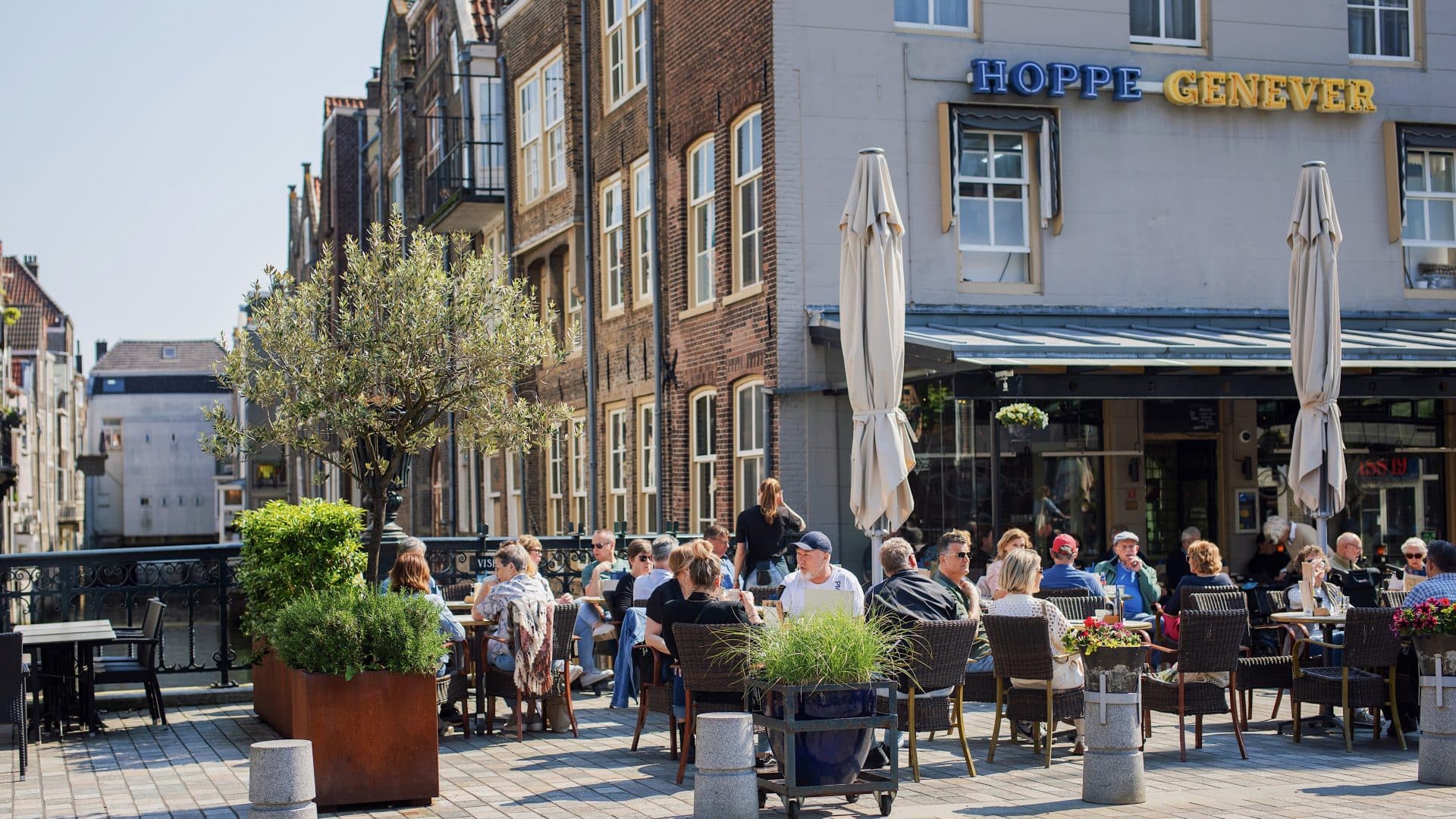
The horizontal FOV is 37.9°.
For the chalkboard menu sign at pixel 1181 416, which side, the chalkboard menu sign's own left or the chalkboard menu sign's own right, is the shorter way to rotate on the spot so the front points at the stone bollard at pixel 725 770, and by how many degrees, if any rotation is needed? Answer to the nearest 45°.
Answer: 0° — it already faces it

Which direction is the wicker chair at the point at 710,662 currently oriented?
away from the camera

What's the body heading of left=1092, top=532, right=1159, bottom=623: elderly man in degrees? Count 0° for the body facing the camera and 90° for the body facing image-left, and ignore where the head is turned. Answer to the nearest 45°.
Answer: approximately 0°

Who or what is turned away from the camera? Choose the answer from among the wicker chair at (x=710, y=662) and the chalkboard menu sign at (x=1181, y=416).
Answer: the wicker chair

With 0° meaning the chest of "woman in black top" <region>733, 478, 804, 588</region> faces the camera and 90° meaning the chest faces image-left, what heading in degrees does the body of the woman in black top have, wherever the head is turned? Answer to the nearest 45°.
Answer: approximately 180°

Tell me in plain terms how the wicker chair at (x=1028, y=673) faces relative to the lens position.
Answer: facing away from the viewer and to the right of the viewer

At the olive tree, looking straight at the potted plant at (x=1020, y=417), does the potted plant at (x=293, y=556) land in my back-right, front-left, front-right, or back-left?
back-right

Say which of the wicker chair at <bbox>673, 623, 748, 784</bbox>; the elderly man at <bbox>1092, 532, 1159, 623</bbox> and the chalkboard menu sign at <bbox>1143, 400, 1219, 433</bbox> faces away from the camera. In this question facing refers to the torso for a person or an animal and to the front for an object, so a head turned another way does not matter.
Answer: the wicker chair

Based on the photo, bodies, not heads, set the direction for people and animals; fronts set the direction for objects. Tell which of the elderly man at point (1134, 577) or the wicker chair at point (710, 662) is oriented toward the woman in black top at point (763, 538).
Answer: the wicker chair
